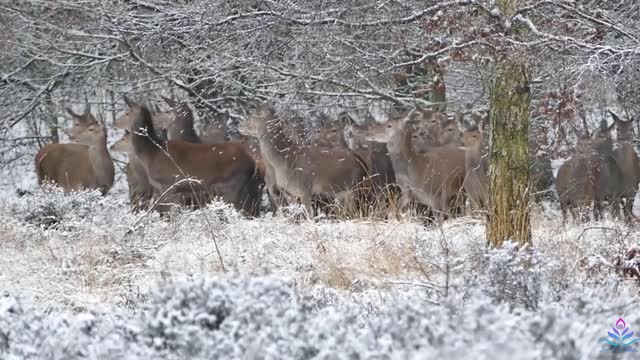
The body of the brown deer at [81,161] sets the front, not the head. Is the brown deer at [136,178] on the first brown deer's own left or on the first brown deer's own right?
on the first brown deer's own right

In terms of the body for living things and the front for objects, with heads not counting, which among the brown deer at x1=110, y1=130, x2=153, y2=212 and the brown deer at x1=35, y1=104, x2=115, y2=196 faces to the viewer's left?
the brown deer at x1=110, y1=130, x2=153, y2=212

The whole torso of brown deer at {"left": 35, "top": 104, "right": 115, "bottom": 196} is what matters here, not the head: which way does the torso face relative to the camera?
to the viewer's right

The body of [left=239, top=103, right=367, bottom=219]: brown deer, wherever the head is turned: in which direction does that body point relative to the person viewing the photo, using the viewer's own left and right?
facing to the left of the viewer

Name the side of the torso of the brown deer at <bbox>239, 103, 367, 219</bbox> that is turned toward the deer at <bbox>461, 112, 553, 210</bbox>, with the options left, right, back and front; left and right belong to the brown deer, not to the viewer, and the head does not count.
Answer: back

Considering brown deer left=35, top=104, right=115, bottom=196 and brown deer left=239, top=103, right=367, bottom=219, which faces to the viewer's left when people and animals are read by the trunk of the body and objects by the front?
brown deer left=239, top=103, right=367, bottom=219

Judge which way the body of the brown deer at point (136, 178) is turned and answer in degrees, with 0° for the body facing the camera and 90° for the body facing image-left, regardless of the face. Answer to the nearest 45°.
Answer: approximately 90°

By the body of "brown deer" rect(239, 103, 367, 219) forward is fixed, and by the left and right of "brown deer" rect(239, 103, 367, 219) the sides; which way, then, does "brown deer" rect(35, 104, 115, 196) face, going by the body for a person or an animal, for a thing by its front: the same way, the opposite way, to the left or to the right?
the opposite way

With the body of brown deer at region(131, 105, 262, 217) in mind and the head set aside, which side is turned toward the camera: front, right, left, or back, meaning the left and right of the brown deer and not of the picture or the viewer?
left

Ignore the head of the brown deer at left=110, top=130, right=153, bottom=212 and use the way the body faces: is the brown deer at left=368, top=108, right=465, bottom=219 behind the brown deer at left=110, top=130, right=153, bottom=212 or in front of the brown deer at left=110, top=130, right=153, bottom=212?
behind

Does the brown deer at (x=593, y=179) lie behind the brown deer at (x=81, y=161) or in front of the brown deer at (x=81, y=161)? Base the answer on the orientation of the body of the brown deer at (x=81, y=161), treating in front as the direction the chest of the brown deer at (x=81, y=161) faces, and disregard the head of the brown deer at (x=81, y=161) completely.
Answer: in front
